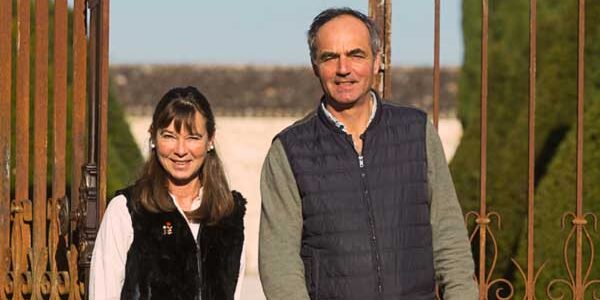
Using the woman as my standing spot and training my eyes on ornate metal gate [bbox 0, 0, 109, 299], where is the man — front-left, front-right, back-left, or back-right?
back-right

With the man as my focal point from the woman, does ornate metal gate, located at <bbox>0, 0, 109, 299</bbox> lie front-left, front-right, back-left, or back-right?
back-left

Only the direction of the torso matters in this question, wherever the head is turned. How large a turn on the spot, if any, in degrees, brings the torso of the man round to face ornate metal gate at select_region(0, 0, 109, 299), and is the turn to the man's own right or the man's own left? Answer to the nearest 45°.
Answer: approximately 135° to the man's own right

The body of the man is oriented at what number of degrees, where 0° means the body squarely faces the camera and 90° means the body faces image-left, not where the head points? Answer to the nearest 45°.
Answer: approximately 0°
